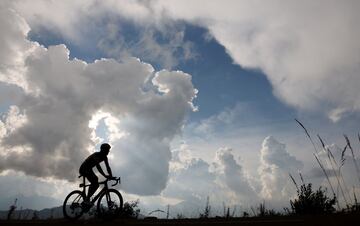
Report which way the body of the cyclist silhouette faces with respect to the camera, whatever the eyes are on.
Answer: to the viewer's right
